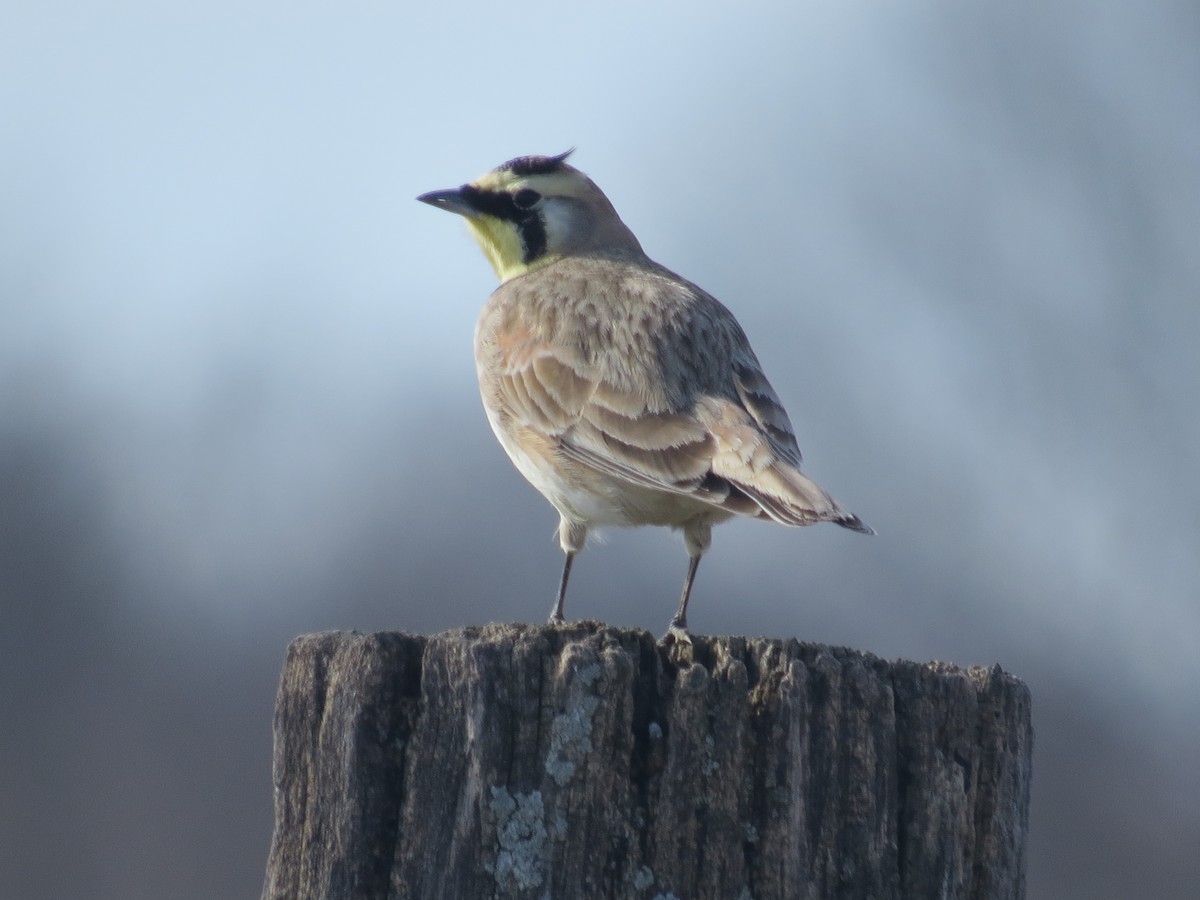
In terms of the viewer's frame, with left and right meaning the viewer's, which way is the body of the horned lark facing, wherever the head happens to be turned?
facing away from the viewer and to the left of the viewer
